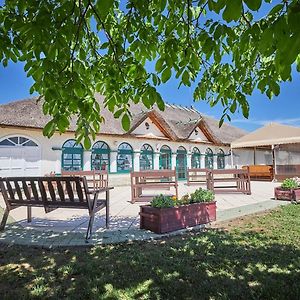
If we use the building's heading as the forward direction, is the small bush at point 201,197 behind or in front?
in front

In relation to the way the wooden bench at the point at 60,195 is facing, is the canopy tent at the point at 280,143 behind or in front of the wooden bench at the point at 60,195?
in front

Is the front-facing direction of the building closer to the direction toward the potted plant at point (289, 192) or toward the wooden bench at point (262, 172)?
the potted plant

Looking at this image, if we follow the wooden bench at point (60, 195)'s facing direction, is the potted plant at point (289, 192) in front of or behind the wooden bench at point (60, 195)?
in front

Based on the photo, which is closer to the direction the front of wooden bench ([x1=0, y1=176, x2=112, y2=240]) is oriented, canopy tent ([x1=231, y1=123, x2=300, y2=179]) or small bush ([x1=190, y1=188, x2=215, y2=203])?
the canopy tent

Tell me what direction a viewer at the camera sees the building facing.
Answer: facing the viewer and to the right of the viewer

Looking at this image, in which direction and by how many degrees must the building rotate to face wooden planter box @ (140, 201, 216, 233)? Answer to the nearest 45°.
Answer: approximately 45° to its right

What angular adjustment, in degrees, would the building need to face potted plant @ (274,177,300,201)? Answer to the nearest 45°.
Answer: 0° — it already faces it

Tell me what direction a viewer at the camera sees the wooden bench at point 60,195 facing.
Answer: facing away from the viewer and to the right of the viewer

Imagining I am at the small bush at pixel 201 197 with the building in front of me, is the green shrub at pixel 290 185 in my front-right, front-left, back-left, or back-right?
front-right

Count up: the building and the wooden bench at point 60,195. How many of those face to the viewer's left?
0
